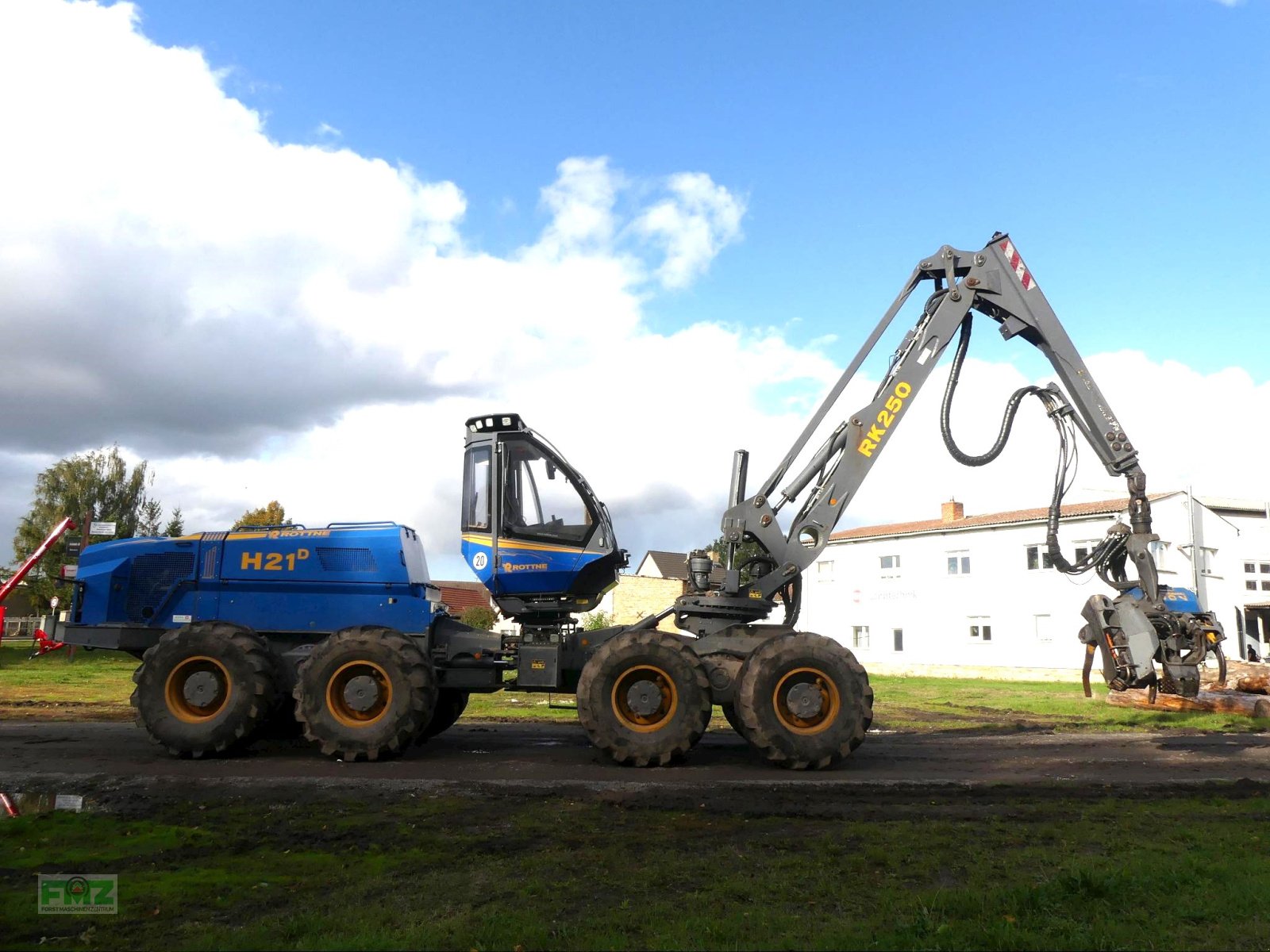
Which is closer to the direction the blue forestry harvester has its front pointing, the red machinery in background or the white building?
the white building

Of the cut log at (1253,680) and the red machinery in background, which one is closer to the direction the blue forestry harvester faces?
the cut log

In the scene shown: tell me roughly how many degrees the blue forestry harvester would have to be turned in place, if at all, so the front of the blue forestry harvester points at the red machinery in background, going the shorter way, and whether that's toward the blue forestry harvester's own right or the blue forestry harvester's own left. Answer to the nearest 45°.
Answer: approximately 180°

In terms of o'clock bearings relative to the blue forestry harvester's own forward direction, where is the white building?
The white building is roughly at 10 o'clock from the blue forestry harvester.

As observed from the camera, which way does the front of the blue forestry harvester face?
facing to the right of the viewer

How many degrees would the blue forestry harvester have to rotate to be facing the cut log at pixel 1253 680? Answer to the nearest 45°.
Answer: approximately 45° to its left

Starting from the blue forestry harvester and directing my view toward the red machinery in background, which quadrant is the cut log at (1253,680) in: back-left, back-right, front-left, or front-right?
back-right
